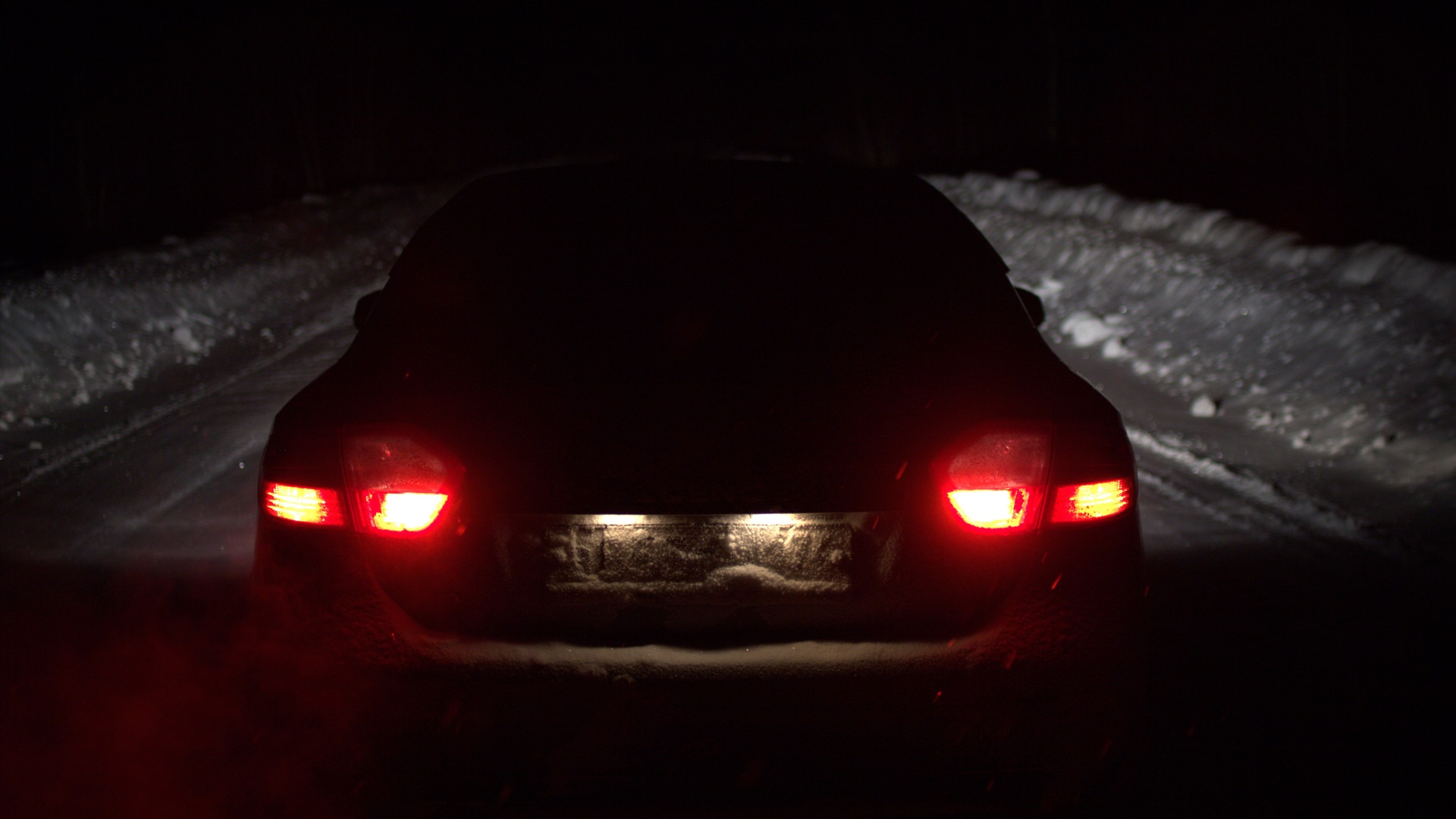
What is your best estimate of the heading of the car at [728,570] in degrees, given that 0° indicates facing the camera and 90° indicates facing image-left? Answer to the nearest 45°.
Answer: approximately 180°
